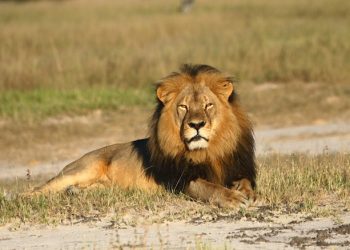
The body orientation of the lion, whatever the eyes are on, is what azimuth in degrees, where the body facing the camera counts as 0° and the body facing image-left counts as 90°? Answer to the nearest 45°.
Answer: approximately 315°
